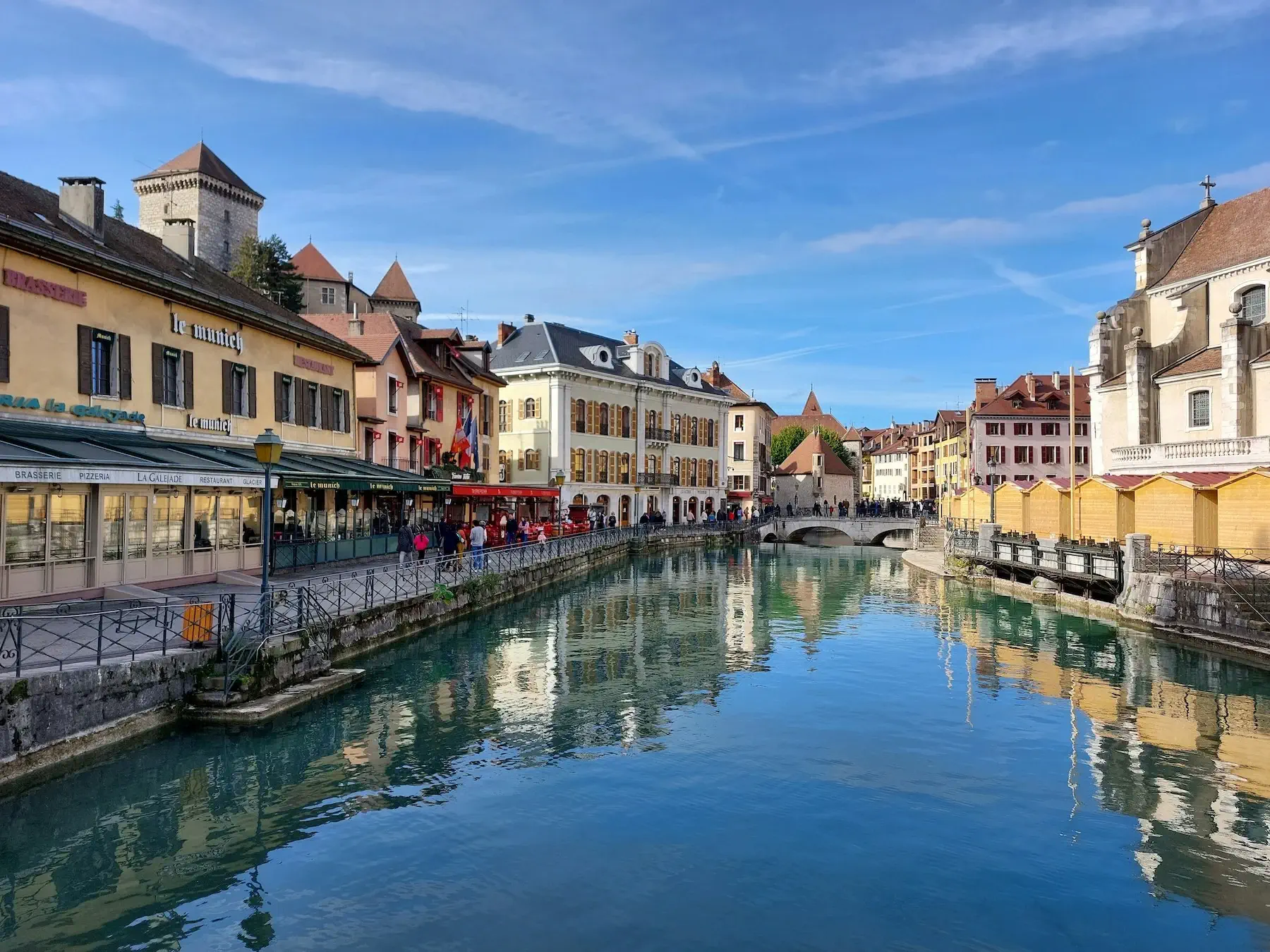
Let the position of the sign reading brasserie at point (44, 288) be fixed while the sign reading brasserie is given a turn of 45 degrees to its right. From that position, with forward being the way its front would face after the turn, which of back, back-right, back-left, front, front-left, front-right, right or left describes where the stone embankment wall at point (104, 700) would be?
front

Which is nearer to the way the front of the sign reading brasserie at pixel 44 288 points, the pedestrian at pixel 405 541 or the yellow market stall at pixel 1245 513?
the yellow market stall

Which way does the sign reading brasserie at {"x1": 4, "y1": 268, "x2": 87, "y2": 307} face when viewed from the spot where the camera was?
facing the viewer and to the right of the viewer

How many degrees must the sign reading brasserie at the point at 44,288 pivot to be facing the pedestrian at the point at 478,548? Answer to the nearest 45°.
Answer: approximately 90° to its left

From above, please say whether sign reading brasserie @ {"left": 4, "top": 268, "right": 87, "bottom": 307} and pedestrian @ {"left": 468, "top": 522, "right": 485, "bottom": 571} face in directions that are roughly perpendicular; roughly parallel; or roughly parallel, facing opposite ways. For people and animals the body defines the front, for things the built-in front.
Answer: roughly perpendicular

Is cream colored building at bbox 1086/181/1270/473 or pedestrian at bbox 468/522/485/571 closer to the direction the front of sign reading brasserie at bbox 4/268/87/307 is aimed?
the cream colored building

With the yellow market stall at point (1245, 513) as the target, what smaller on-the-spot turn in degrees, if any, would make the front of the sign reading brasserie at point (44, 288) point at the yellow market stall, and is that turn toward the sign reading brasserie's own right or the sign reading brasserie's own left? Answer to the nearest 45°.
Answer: approximately 45° to the sign reading brasserie's own left
